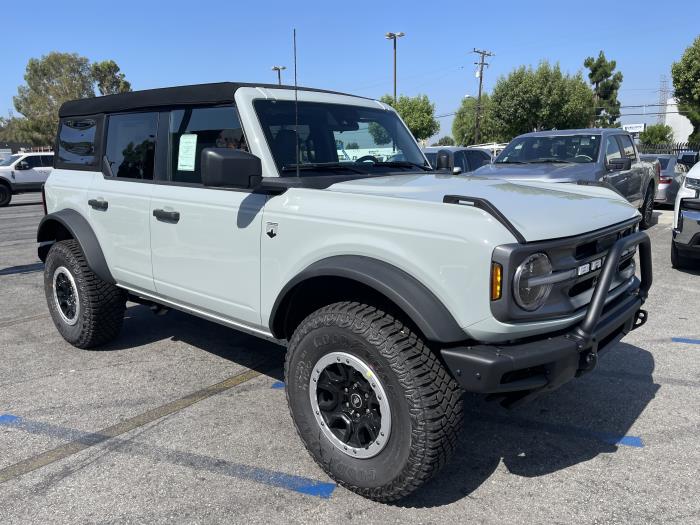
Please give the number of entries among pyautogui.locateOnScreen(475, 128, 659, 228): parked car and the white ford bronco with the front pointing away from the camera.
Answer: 0

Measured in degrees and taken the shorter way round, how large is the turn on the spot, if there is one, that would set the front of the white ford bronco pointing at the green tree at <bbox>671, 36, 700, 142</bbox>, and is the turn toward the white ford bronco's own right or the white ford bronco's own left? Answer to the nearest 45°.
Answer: approximately 90° to the white ford bronco's own left

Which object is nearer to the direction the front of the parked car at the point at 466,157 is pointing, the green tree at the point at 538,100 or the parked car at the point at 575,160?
the parked car

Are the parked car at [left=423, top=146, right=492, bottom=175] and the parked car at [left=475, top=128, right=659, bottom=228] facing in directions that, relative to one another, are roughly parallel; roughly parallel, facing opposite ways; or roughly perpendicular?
roughly parallel

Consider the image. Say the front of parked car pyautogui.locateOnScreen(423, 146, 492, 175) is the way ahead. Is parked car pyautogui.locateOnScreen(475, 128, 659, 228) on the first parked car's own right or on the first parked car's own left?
on the first parked car's own left

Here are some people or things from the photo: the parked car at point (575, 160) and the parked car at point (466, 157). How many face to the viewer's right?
0

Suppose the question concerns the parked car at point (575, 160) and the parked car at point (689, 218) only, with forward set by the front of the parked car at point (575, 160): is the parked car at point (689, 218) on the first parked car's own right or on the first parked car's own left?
on the first parked car's own left

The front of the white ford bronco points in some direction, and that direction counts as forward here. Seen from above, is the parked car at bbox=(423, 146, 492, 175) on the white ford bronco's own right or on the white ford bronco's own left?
on the white ford bronco's own left

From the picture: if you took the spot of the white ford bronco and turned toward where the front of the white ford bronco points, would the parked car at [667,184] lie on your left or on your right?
on your left

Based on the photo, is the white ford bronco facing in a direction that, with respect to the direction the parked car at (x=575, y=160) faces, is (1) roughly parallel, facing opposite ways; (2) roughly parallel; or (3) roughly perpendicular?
roughly perpendicular

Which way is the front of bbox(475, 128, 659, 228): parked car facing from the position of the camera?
facing the viewer and to the left of the viewer

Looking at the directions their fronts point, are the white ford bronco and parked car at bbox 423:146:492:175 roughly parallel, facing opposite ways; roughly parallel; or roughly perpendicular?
roughly perpendicular

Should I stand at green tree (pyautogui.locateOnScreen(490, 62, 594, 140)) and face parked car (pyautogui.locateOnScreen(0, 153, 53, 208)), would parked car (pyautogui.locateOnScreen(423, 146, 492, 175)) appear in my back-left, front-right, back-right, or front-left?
front-left

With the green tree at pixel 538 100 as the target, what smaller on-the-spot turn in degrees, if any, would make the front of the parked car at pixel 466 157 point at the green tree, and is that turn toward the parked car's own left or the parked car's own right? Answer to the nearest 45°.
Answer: approximately 135° to the parked car's own right
